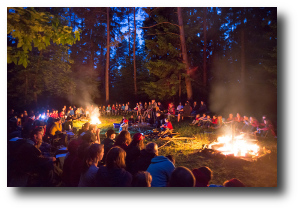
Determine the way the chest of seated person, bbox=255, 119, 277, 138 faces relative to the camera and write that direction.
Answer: to the viewer's left

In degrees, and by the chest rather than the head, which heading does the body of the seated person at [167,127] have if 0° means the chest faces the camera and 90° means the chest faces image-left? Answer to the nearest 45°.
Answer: approximately 45°

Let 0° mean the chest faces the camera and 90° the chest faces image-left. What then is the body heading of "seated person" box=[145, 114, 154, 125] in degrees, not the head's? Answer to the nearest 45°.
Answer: approximately 0°

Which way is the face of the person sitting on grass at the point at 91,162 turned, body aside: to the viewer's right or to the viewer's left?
to the viewer's right

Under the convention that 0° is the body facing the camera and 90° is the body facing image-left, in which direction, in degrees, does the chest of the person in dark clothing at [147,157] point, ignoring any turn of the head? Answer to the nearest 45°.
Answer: approximately 225°

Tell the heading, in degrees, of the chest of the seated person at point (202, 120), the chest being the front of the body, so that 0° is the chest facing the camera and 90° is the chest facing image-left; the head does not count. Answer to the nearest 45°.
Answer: approximately 45°
